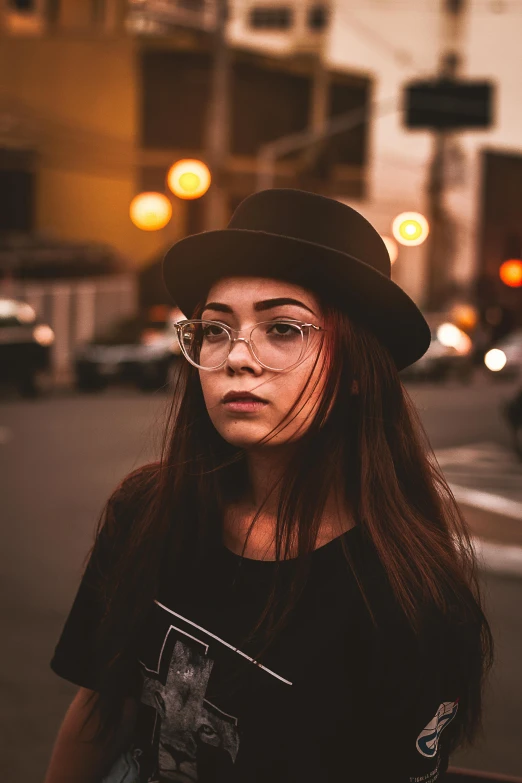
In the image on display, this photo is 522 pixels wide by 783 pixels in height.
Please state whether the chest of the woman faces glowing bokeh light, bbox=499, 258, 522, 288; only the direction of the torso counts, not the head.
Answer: no

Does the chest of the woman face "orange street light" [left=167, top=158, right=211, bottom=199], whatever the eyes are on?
no

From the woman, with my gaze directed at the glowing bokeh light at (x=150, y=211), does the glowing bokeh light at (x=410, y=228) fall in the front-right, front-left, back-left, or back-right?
front-right

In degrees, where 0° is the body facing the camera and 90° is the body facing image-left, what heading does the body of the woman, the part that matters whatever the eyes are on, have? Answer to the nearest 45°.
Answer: approximately 45°

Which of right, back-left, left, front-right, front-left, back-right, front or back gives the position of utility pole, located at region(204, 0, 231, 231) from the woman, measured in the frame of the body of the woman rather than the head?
back-right

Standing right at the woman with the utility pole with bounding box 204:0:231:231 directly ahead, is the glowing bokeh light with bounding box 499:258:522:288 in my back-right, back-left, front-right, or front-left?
front-right

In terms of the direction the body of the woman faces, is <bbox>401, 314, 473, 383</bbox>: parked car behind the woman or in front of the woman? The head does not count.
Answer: behind

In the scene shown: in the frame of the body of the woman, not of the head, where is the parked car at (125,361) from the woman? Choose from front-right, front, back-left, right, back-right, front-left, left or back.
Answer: back-right

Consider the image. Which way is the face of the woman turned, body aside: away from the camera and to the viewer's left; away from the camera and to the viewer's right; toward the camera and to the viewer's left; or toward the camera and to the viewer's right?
toward the camera and to the viewer's left

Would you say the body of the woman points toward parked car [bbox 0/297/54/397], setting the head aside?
no
